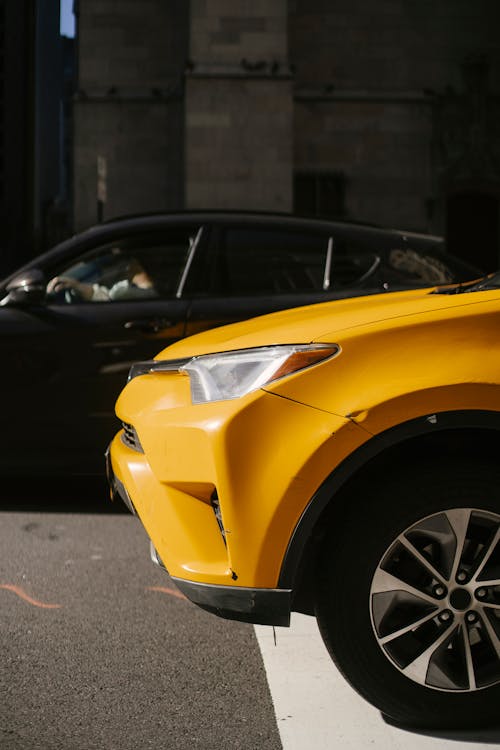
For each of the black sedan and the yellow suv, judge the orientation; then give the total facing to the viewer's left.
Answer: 2

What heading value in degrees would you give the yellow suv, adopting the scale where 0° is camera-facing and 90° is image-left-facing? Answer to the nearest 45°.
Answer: approximately 90°

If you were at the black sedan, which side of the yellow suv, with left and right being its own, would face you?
right

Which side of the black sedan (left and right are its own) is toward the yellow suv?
left

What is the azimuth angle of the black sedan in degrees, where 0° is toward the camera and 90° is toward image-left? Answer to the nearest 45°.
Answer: approximately 90°
